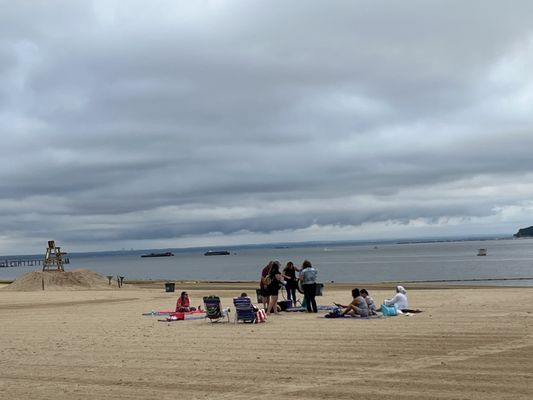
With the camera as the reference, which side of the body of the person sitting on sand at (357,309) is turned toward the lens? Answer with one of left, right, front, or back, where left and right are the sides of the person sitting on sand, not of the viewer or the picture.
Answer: left

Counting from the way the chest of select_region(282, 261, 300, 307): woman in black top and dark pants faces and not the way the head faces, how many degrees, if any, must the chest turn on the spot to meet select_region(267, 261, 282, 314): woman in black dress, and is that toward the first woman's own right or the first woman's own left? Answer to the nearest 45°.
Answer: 0° — they already face them

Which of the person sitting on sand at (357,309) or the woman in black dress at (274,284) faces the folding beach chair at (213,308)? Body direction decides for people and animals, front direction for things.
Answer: the person sitting on sand

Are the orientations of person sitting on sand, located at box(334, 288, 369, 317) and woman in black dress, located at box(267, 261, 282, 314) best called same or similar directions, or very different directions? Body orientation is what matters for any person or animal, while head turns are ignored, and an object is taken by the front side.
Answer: very different directions
